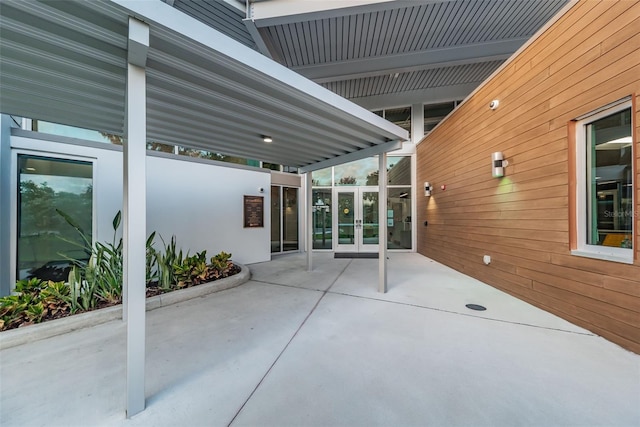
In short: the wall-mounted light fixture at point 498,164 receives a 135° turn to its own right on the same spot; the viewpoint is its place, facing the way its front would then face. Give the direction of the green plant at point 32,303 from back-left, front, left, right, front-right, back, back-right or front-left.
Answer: back-left

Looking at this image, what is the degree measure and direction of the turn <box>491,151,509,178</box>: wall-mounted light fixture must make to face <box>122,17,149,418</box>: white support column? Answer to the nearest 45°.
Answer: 0° — it already faces it

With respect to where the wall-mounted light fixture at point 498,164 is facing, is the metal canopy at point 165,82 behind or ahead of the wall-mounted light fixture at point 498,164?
ahead

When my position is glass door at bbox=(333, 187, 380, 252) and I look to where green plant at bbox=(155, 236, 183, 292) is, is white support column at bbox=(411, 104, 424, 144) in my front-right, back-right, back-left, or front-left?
back-left

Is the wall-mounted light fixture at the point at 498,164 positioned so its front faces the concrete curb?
yes

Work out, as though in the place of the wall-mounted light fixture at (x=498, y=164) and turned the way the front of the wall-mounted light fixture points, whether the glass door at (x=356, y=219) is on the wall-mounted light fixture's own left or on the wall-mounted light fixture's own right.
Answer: on the wall-mounted light fixture's own right

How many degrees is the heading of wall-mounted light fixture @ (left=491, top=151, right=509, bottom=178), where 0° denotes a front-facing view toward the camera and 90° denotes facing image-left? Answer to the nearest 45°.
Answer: approximately 45°

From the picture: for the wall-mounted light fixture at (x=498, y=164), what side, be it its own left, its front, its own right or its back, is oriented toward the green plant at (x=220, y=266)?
front

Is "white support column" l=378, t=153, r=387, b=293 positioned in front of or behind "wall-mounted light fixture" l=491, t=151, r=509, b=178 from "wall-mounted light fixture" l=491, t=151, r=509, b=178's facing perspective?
in front
